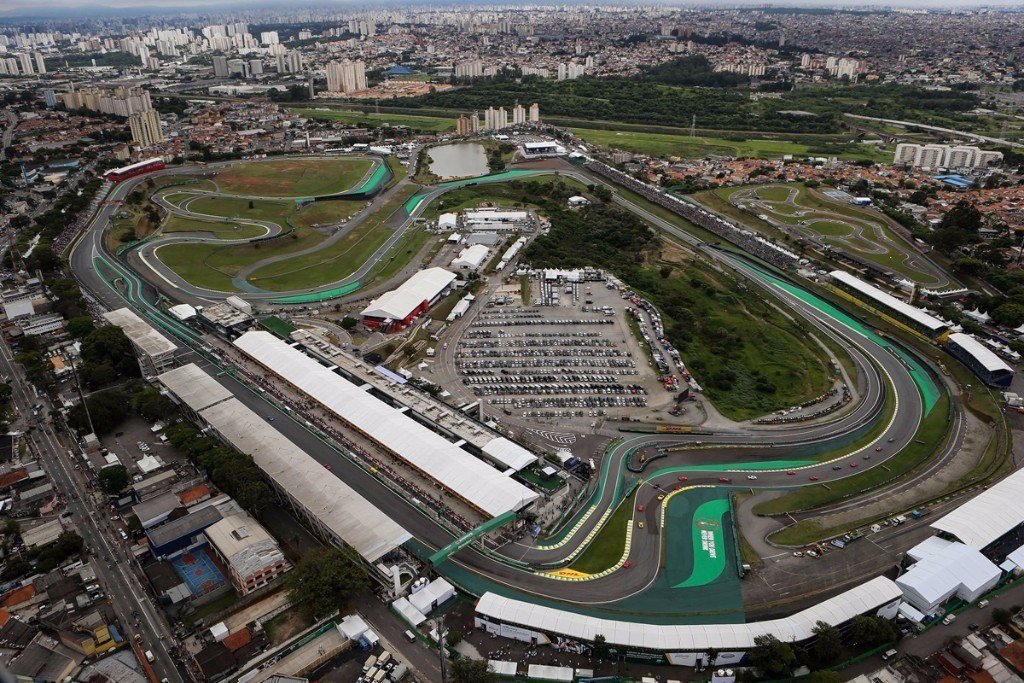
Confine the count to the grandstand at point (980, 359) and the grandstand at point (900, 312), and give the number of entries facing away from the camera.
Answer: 0

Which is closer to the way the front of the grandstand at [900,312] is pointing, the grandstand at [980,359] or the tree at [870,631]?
the tree

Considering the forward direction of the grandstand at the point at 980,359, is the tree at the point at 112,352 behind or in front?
in front

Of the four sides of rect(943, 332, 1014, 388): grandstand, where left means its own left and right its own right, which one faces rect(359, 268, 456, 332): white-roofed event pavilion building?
front

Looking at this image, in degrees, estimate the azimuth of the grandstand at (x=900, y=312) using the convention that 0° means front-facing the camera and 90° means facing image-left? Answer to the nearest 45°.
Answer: approximately 45°

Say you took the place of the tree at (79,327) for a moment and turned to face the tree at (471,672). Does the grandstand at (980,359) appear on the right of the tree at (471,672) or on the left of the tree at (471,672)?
left

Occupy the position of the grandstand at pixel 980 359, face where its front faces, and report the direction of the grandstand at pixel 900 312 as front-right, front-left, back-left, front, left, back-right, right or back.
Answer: right

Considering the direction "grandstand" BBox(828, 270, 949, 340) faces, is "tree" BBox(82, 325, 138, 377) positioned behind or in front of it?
in front

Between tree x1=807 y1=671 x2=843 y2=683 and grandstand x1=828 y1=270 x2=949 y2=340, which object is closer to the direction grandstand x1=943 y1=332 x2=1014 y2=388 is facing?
the tree

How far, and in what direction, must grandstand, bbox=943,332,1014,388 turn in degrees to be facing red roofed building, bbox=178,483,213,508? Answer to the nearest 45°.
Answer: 0° — it already faces it

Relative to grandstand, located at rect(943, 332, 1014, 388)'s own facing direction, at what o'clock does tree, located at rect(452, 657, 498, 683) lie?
The tree is roughly at 11 o'clock from the grandstand.

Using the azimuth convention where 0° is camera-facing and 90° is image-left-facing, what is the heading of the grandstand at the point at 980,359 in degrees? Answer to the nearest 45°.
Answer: approximately 45°

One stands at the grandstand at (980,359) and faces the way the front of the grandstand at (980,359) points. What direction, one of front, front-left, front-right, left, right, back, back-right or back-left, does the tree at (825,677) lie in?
front-left
